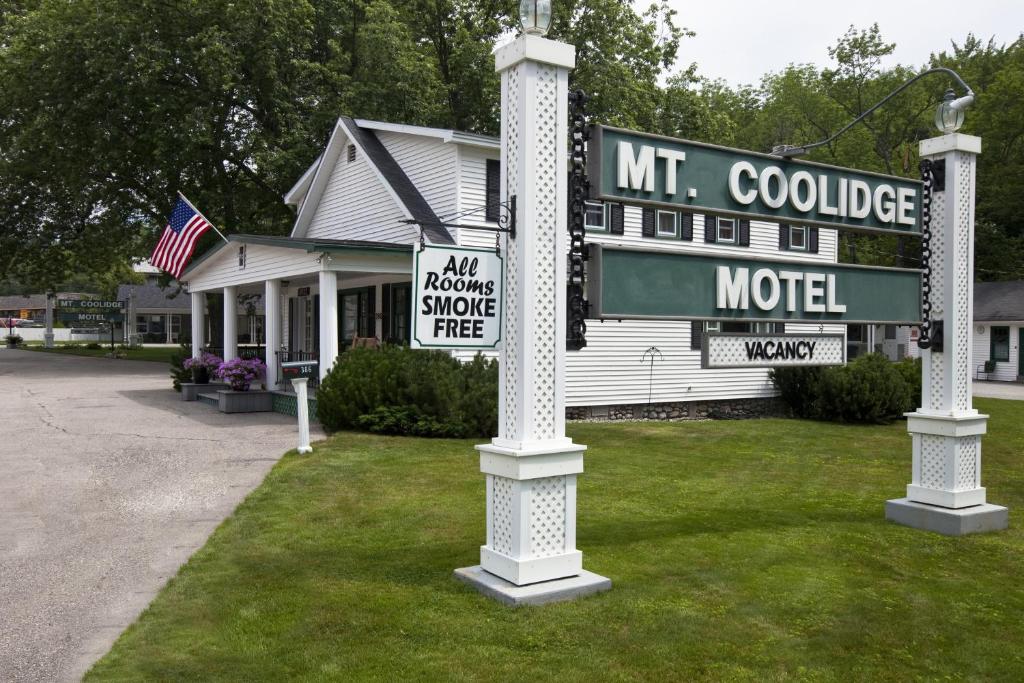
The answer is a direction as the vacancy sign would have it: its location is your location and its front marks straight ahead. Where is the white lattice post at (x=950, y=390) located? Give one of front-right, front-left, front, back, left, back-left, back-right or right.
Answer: left

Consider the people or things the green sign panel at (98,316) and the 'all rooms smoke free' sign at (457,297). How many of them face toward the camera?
2

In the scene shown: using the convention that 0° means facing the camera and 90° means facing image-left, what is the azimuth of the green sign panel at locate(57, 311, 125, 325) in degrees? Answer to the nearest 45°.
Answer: approximately 0°

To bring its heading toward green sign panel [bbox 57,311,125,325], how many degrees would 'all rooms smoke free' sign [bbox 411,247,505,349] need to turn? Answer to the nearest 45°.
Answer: approximately 135° to its right

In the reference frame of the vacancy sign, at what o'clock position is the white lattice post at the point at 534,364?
The white lattice post is roughly at 3 o'clock from the vacancy sign.

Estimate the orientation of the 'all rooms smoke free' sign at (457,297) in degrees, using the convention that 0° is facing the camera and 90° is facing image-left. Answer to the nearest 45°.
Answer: approximately 0°

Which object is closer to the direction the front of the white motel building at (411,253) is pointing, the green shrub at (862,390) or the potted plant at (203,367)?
the potted plant

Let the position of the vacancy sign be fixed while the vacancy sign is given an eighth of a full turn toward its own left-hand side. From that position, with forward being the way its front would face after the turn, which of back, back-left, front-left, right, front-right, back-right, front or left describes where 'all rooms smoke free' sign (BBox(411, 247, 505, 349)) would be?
back-right

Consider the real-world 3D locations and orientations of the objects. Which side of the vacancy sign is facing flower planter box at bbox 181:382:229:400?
back

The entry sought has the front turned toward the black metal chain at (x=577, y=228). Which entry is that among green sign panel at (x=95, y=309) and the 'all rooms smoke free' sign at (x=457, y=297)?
the green sign panel

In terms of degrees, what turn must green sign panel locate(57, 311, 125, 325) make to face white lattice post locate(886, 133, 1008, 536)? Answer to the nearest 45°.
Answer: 0° — it already faces it

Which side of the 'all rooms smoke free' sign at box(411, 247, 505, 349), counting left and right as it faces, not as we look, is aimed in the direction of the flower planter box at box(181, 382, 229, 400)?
back

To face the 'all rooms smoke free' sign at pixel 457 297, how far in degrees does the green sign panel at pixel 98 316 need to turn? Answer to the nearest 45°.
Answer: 0° — it already faces it

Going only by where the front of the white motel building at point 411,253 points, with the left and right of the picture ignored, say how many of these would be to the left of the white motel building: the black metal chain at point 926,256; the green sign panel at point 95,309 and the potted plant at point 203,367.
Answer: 1
